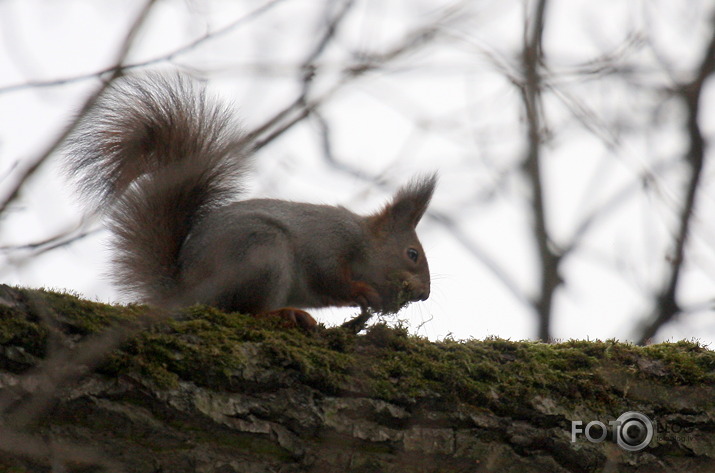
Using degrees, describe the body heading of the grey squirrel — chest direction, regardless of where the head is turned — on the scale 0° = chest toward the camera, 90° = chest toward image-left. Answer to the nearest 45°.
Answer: approximately 270°

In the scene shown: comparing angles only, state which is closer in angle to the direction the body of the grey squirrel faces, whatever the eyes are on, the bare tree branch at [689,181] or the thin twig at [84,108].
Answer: the bare tree branch
